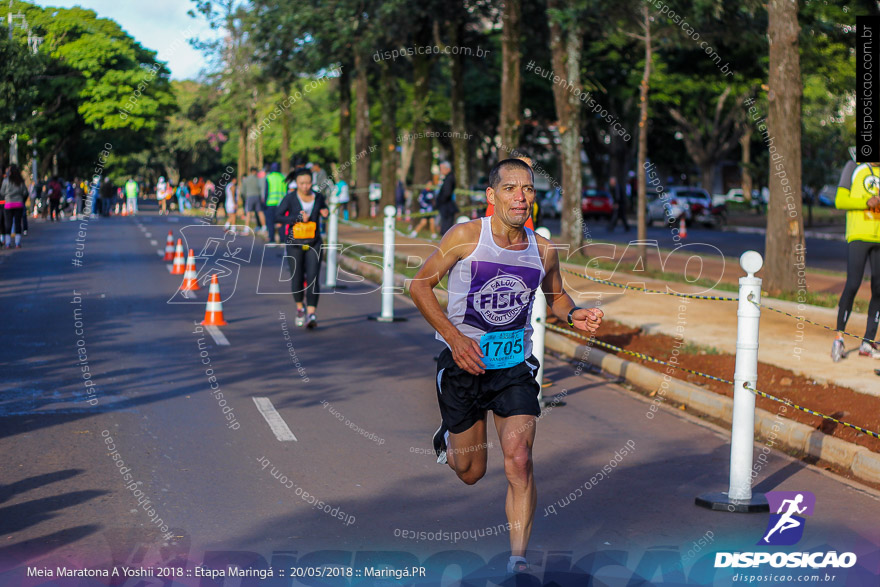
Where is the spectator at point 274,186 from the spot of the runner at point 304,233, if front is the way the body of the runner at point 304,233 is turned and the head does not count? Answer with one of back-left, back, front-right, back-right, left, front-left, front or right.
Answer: back

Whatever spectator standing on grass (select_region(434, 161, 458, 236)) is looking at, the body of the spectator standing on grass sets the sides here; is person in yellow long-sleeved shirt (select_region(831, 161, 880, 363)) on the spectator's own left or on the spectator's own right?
on the spectator's own left

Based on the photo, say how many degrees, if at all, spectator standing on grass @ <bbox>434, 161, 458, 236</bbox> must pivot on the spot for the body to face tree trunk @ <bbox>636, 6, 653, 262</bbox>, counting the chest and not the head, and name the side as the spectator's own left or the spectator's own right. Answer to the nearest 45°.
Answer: approximately 135° to the spectator's own left

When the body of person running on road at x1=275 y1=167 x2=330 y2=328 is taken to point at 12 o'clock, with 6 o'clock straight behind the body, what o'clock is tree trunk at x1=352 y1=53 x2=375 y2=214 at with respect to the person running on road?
The tree trunk is roughly at 6 o'clock from the person running on road.

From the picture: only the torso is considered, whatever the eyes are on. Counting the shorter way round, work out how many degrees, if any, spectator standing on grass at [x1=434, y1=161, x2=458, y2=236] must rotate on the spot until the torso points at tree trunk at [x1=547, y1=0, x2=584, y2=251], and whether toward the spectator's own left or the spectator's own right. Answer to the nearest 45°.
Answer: approximately 135° to the spectator's own left

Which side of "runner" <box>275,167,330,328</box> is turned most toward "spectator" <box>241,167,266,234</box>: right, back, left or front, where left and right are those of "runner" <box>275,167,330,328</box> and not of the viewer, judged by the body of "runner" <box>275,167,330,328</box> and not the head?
back
